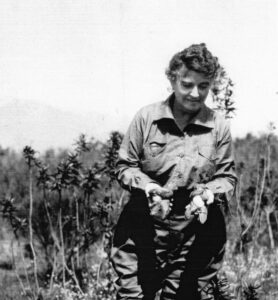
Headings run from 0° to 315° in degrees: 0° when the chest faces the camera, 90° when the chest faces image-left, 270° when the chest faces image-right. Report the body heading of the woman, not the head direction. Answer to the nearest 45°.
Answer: approximately 0°
